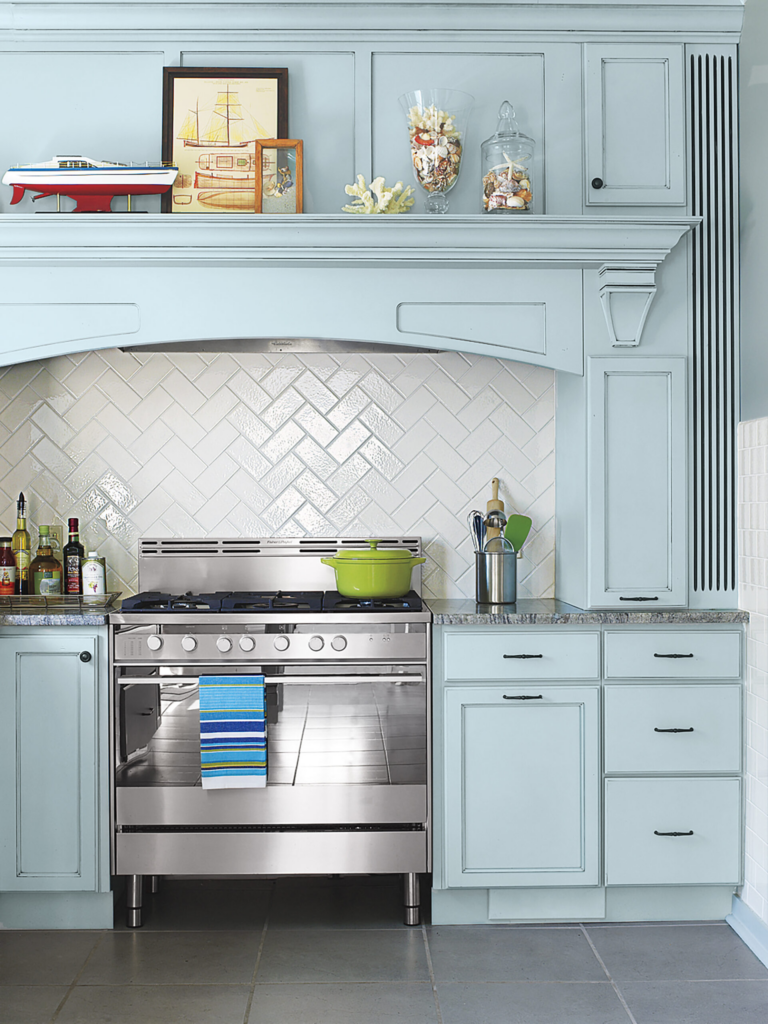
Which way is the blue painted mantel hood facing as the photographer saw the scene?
facing the viewer

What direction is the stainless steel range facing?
toward the camera

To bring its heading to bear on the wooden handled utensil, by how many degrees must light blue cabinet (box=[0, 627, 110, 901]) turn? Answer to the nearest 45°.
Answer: approximately 90° to its left

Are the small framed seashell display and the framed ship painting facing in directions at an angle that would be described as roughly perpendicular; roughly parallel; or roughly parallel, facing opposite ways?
roughly parallel

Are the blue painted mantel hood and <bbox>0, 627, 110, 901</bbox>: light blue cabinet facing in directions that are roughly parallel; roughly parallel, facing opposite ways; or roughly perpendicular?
roughly parallel

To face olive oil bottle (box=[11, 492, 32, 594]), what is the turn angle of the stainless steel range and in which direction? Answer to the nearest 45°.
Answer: approximately 135° to its right

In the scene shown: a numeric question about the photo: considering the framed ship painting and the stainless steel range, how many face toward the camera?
2

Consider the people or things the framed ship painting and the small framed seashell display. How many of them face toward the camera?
2
